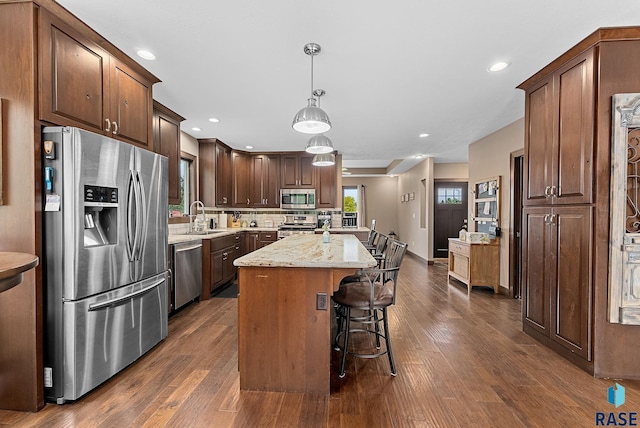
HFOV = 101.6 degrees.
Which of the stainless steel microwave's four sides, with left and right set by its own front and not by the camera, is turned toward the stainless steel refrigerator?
front

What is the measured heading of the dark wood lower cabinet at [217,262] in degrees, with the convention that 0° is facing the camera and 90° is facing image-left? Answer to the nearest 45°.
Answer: approximately 315°

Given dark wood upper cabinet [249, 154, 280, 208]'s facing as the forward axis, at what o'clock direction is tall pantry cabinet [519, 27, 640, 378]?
The tall pantry cabinet is roughly at 11 o'clock from the dark wood upper cabinet.

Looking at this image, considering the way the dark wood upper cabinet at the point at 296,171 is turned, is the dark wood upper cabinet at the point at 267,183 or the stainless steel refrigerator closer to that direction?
the stainless steel refrigerator

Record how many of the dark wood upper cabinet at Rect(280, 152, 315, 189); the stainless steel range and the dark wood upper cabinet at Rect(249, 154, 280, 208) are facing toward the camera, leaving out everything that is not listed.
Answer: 3

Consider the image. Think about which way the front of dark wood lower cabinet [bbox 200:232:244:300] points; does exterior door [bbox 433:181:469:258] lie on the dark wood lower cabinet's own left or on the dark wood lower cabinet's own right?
on the dark wood lower cabinet's own left

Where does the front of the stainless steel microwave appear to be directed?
toward the camera

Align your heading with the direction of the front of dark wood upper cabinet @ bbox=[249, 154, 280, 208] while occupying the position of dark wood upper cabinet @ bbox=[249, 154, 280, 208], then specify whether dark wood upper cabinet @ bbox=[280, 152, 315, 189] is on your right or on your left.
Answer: on your left

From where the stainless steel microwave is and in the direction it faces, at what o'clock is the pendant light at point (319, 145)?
The pendant light is roughly at 12 o'clock from the stainless steel microwave.

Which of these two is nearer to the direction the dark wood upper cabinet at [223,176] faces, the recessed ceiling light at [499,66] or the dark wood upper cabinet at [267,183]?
the recessed ceiling light

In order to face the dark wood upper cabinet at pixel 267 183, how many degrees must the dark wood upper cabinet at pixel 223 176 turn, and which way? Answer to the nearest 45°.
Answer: approximately 45° to its left

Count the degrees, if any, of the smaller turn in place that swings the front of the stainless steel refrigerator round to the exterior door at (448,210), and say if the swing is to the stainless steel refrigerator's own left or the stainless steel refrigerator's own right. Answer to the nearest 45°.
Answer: approximately 45° to the stainless steel refrigerator's own left

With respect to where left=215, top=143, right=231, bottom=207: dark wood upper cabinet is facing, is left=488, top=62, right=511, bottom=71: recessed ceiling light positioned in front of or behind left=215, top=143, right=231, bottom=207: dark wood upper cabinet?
in front

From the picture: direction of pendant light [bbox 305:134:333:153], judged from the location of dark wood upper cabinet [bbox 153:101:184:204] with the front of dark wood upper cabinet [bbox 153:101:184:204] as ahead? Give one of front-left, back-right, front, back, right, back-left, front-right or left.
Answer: front

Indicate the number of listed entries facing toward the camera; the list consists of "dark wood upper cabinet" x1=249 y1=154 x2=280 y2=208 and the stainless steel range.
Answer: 2

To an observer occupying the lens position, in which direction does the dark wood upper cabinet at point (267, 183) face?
facing the viewer

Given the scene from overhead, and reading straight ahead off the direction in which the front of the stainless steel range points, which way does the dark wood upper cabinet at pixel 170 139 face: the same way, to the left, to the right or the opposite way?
to the left
